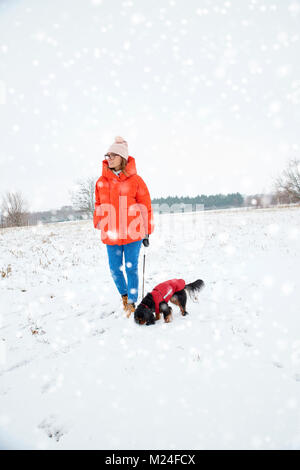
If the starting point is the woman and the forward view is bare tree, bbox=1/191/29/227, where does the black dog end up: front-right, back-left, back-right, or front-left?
back-right

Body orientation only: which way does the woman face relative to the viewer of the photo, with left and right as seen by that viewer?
facing the viewer

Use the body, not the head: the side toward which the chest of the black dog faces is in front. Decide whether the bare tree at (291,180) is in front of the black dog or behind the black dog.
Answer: behind

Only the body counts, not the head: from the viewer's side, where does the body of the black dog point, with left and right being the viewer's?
facing the viewer and to the left of the viewer

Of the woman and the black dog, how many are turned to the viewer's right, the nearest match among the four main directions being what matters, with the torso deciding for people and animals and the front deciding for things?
0

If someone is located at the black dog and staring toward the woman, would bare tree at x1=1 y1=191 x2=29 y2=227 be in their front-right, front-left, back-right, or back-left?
front-right

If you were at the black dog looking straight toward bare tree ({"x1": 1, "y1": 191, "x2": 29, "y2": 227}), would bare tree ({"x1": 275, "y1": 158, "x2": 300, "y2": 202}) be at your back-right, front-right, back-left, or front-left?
front-right

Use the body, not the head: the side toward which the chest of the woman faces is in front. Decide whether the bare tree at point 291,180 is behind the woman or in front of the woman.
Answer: behind

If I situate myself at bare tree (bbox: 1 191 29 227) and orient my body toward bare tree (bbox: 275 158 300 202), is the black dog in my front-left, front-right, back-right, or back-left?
front-right
